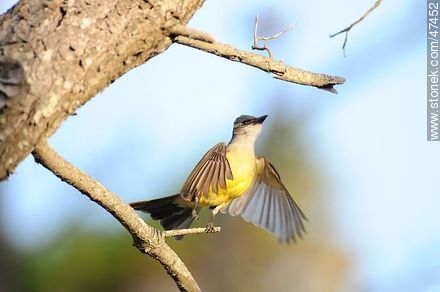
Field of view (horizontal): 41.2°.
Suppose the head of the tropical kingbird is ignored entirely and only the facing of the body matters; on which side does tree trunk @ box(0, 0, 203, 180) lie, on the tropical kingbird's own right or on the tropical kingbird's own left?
on the tropical kingbird's own right

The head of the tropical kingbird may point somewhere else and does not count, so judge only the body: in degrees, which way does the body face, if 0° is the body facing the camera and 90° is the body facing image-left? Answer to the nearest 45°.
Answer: approximately 315°
